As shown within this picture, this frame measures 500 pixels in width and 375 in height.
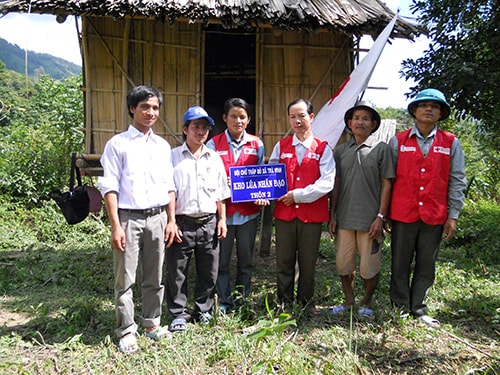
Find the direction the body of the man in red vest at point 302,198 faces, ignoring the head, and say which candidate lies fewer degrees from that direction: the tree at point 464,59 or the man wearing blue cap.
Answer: the man wearing blue cap

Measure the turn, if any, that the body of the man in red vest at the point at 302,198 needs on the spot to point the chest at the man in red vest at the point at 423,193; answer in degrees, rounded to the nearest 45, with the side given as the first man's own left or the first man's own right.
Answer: approximately 90° to the first man's own left

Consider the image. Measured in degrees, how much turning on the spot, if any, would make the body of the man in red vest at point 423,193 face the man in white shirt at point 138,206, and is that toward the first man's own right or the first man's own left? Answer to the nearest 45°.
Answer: approximately 45° to the first man's own right

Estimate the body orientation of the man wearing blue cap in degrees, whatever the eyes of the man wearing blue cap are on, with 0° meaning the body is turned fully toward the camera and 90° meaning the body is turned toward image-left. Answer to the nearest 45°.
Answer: approximately 0°

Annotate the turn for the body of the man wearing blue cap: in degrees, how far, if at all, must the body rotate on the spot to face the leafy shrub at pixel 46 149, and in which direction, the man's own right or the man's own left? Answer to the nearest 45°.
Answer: approximately 135° to the man's own right

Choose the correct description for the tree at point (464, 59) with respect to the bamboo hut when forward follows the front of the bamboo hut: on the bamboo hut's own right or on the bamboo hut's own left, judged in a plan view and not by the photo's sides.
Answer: on the bamboo hut's own left

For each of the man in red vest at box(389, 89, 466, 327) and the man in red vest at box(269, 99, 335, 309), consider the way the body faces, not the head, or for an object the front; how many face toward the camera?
2

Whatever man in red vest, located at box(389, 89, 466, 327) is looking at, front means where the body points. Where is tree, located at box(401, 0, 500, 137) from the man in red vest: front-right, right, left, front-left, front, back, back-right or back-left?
back

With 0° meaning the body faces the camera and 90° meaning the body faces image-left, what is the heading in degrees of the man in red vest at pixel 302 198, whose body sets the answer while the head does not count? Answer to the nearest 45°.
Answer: approximately 0°

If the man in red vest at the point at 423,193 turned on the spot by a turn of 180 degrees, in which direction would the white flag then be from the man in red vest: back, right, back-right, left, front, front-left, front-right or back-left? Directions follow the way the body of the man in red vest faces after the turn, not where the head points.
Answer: front-left
